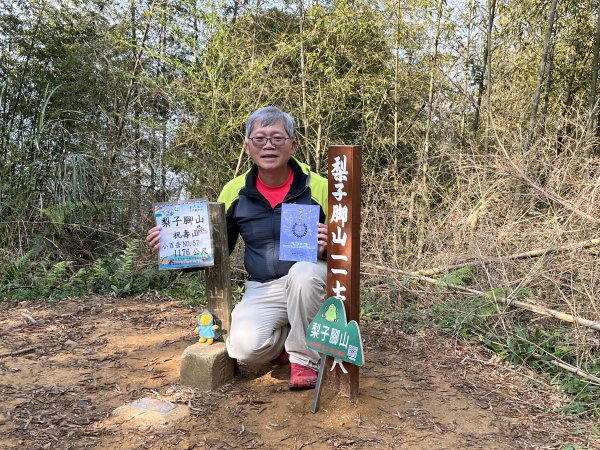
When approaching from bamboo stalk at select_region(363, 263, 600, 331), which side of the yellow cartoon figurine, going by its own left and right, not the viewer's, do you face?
left

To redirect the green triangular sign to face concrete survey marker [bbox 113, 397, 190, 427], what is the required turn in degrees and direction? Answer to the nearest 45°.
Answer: approximately 90° to its right

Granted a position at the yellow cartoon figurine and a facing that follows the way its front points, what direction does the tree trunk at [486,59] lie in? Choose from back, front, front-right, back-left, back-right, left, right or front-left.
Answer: back-left

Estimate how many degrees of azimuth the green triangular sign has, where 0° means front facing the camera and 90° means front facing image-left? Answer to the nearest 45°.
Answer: approximately 0°

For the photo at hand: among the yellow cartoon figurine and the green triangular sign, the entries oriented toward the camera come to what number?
2

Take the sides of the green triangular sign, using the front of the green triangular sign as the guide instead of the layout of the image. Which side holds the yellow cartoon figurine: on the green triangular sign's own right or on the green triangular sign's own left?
on the green triangular sign's own right

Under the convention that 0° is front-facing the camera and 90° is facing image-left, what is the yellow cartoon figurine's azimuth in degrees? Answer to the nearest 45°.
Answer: approximately 0°
